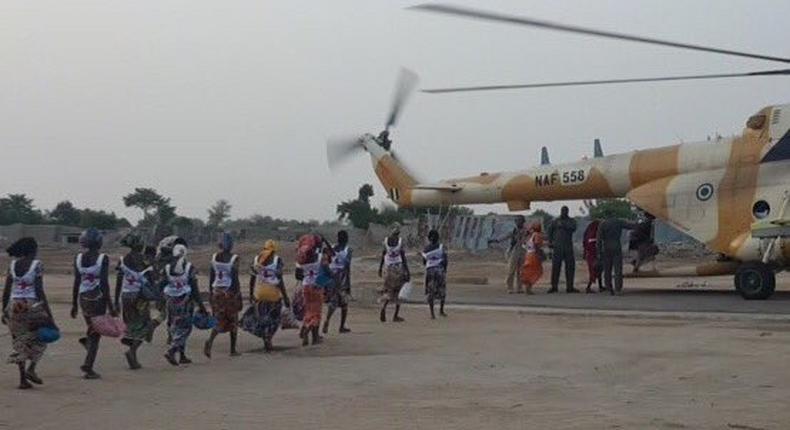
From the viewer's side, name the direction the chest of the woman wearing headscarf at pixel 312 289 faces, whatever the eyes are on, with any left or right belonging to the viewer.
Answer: facing away from the viewer and to the right of the viewer

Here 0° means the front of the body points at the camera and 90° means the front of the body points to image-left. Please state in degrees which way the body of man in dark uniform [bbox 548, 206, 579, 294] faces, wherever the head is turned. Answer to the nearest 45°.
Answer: approximately 0°

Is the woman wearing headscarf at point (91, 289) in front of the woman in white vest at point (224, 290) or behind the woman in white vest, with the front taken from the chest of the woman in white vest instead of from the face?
behind

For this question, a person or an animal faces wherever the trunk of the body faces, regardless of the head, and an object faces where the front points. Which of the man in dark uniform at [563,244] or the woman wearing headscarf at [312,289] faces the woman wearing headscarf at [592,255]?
the woman wearing headscarf at [312,289]

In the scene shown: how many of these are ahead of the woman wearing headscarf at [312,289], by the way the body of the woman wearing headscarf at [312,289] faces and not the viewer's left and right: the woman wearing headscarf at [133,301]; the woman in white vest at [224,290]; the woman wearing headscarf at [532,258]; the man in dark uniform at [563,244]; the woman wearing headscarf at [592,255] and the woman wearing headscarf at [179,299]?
3

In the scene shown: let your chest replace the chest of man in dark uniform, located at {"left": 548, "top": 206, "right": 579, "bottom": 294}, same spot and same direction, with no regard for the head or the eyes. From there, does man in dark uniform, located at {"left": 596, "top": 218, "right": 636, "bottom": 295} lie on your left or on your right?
on your left
